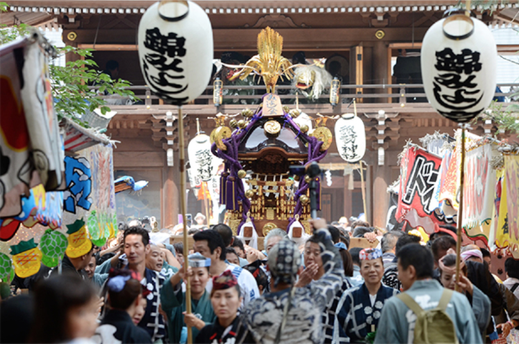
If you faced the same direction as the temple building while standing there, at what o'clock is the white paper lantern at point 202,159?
The white paper lantern is roughly at 1 o'clock from the temple building.

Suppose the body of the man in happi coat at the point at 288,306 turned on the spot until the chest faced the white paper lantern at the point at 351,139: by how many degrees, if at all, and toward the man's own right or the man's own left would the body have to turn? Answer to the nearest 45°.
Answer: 0° — they already face it

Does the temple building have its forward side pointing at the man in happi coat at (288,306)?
yes

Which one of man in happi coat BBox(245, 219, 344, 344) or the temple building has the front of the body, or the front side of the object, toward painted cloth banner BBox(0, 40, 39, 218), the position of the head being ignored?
the temple building

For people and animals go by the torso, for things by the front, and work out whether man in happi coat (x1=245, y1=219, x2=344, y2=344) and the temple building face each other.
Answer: yes

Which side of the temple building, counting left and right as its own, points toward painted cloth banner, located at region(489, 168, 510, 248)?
front

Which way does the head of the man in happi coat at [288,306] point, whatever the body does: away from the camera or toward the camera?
away from the camera

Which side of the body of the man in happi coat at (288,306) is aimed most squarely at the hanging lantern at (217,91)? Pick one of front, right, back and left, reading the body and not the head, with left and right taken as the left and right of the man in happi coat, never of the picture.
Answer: front

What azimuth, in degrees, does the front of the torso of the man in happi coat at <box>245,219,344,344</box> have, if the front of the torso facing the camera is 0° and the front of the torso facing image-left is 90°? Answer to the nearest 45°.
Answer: approximately 180°

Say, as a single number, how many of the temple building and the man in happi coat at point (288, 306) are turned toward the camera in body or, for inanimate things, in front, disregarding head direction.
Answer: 1

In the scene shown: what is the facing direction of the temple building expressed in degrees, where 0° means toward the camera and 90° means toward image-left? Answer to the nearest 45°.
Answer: approximately 0°

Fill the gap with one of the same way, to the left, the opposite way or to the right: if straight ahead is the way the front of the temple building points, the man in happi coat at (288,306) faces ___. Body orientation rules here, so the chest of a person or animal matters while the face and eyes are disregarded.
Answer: the opposite way

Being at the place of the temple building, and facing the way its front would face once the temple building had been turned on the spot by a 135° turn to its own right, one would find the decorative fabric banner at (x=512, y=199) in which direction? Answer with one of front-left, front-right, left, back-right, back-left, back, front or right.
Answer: back-left

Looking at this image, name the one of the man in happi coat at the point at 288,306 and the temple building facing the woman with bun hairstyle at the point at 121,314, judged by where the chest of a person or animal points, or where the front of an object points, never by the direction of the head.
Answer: the temple building
